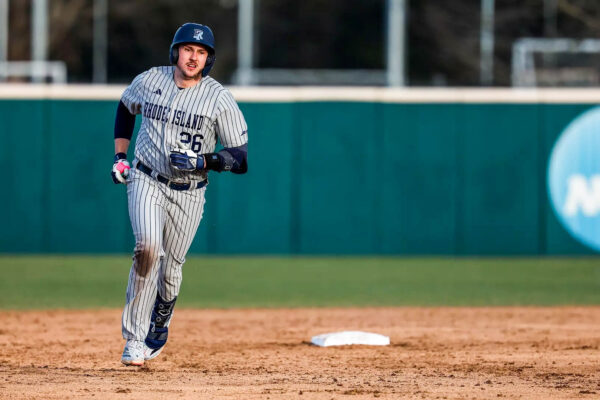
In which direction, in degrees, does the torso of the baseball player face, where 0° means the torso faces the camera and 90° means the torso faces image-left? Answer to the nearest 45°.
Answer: approximately 0°
